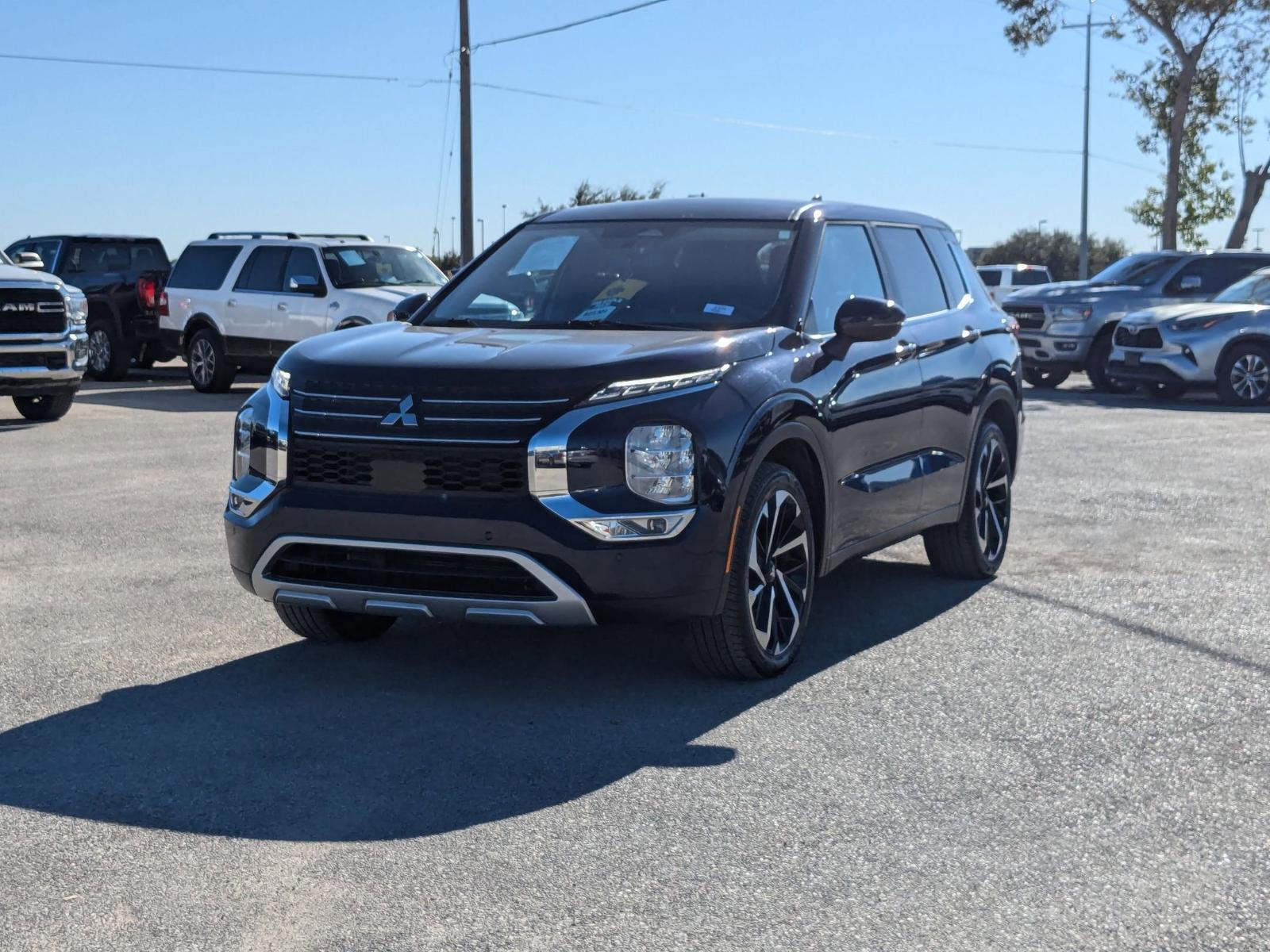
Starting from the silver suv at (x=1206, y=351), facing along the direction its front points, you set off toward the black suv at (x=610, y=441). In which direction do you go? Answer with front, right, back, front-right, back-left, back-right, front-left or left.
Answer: front-left

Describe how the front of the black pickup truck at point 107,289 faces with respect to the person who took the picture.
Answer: facing away from the viewer and to the left of the viewer

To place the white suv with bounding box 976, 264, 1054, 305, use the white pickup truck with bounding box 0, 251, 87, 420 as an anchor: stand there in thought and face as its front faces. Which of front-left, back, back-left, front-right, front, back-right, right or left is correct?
left

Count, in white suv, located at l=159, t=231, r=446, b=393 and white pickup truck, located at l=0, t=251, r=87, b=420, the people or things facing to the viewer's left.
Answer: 0

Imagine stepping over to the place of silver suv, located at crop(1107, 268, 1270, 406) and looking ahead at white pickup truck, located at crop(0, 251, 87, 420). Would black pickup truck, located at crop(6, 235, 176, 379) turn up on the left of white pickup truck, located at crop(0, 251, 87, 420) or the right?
right

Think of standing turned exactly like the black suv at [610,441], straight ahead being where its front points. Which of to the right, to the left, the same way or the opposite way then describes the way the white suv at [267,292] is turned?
to the left

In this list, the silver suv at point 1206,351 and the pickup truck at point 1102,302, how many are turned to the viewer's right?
0

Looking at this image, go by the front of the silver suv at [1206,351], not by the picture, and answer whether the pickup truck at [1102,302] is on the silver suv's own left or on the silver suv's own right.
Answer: on the silver suv's own right

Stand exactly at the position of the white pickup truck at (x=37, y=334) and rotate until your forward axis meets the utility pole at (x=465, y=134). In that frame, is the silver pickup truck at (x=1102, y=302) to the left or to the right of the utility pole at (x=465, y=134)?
right

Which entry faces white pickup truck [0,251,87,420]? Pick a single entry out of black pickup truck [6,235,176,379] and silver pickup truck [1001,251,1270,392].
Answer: the silver pickup truck
